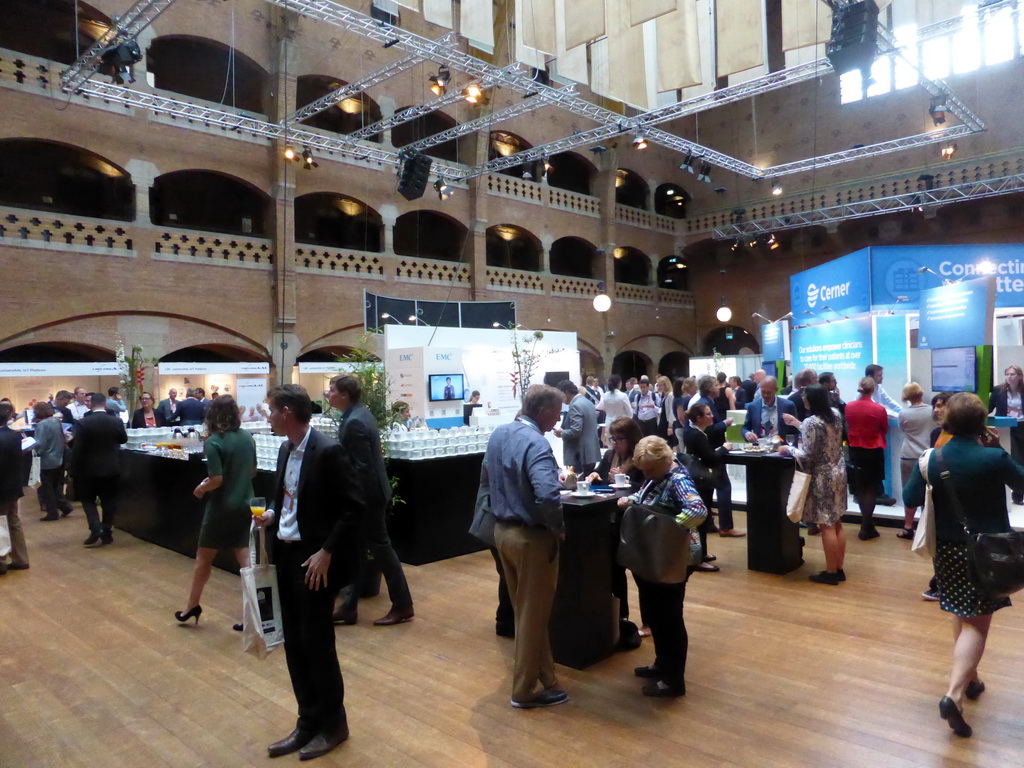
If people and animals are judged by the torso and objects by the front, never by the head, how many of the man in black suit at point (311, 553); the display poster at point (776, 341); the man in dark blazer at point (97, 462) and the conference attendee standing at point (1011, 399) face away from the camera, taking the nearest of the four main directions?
1

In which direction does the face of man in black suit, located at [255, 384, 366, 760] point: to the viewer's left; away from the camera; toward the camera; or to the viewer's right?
to the viewer's left

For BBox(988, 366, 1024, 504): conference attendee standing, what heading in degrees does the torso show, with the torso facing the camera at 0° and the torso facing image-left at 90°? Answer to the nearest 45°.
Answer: approximately 45°

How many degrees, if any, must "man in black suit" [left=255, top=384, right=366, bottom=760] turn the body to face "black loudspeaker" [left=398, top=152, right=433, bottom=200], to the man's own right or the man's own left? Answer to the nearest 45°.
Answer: approximately 135° to the man's own right

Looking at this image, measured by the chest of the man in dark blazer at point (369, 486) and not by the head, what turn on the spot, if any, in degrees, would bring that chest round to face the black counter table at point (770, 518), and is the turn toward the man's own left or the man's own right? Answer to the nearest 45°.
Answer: approximately 180°

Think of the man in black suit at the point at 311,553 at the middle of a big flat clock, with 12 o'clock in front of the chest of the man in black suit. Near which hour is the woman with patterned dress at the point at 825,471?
The woman with patterned dress is roughly at 7 o'clock from the man in black suit.

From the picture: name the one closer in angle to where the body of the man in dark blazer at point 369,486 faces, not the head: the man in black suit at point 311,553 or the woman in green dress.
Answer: the woman in green dress

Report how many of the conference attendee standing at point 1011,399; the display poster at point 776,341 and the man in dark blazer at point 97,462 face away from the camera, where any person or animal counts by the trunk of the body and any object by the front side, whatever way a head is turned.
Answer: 1

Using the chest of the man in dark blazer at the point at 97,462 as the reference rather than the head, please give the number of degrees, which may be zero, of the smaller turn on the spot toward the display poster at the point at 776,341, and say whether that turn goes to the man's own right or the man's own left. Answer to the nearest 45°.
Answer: approximately 90° to the man's own right

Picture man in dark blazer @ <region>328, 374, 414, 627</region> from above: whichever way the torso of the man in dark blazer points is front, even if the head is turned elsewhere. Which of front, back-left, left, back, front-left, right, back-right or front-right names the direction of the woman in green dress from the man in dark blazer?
front

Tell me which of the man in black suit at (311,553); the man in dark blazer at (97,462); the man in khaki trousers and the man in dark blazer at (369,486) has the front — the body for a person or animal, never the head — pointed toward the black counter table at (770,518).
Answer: the man in khaki trousers

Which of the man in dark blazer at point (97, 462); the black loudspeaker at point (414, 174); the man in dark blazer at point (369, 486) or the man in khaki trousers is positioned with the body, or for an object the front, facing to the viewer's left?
the man in dark blazer at point (369, 486)

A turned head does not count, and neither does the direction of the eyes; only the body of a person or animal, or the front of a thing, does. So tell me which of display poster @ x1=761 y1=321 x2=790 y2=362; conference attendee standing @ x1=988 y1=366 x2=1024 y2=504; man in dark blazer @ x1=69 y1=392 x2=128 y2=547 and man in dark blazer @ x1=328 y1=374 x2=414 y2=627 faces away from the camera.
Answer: man in dark blazer @ x1=69 y1=392 x2=128 y2=547

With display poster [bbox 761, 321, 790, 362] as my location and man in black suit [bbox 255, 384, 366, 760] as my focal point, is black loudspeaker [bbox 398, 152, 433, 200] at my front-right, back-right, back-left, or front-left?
front-right

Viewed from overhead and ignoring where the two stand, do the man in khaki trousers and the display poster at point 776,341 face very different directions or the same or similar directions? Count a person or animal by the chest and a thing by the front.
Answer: very different directions

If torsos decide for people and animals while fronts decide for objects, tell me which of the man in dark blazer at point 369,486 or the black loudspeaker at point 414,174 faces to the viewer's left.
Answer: the man in dark blazer

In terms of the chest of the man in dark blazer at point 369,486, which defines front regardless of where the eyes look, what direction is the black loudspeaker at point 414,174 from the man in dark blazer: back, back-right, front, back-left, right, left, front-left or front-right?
right
